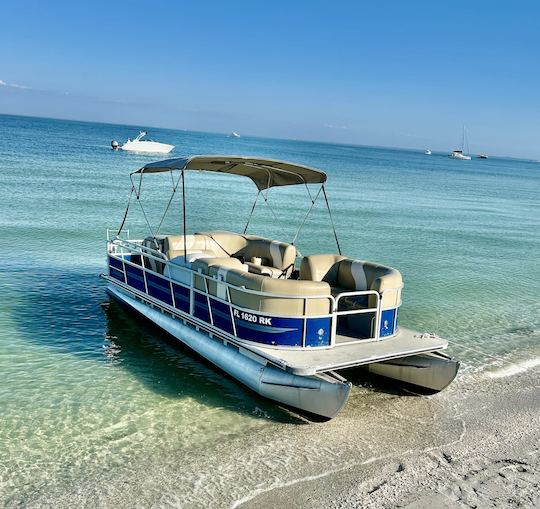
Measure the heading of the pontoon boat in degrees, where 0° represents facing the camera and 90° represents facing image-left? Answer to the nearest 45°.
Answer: approximately 315°
